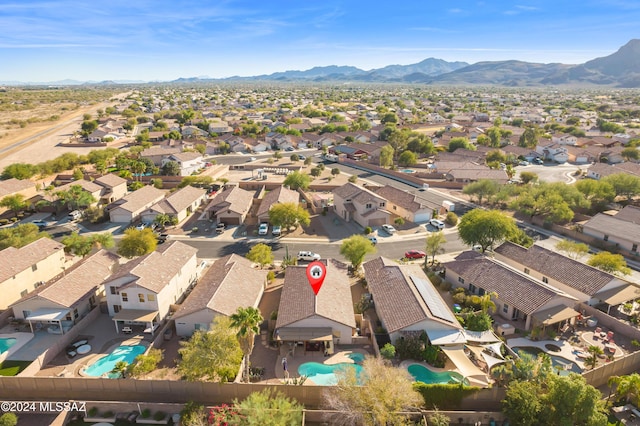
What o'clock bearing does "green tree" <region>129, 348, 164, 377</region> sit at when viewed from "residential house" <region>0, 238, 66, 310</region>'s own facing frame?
The green tree is roughly at 4 o'clock from the residential house.

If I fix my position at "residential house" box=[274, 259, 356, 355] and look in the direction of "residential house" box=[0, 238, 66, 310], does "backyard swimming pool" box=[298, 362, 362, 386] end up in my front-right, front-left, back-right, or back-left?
back-left

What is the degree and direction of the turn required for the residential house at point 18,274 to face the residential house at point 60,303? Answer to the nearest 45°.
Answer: approximately 135° to its right

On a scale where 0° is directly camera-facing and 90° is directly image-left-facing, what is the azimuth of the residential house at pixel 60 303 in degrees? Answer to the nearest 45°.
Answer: approximately 225°

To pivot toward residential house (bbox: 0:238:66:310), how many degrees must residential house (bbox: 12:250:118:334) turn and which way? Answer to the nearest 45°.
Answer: approximately 45° to its left

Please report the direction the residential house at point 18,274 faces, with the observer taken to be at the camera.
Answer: facing away from the viewer and to the right of the viewer

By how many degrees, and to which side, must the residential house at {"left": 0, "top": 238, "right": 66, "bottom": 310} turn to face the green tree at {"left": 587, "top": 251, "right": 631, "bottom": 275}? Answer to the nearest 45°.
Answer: approximately 90° to its right

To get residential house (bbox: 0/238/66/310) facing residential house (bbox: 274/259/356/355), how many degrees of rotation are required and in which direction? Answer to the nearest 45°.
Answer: approximately 90° to its right

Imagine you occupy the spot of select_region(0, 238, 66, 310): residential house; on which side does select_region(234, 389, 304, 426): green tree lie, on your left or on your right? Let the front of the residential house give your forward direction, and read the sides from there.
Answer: on your right

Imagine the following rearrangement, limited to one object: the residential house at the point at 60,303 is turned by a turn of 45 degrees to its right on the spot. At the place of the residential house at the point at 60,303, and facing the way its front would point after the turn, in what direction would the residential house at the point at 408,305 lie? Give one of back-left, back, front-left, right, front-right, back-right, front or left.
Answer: front-right

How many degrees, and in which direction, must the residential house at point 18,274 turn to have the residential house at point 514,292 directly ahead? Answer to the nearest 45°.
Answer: approximately 90° to its right
